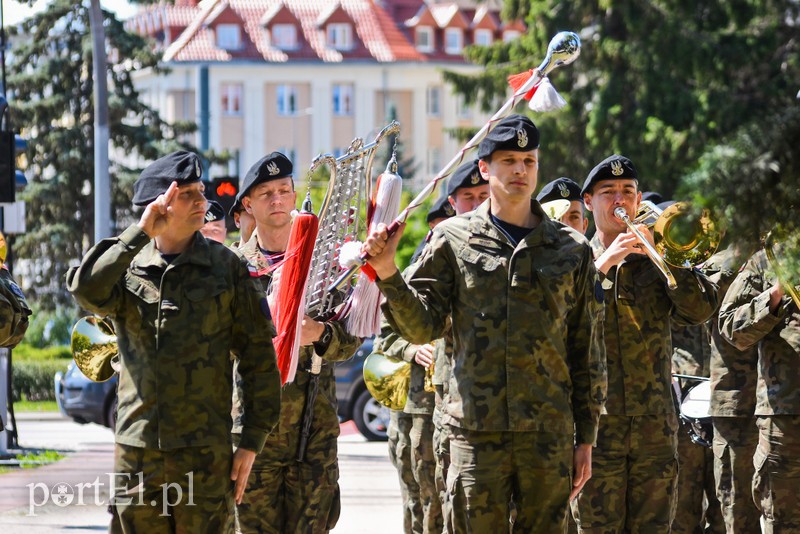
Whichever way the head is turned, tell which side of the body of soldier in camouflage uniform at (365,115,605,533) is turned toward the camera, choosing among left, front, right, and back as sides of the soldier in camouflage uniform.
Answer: front

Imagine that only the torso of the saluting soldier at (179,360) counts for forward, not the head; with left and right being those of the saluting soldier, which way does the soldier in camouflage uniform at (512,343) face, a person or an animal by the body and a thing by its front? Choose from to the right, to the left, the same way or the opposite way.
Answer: the same way

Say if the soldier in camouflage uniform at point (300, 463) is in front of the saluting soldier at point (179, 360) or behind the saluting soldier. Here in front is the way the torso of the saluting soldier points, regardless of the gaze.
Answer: behind

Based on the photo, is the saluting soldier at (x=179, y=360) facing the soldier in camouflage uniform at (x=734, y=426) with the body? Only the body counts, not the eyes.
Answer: no

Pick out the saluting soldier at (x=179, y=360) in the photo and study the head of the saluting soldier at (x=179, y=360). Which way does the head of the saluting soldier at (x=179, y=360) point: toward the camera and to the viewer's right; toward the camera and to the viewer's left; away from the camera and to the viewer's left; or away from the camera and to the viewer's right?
toward the camera and to the viewer's right

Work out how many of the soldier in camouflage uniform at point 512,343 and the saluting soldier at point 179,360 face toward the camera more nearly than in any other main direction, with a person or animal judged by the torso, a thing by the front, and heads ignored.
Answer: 2

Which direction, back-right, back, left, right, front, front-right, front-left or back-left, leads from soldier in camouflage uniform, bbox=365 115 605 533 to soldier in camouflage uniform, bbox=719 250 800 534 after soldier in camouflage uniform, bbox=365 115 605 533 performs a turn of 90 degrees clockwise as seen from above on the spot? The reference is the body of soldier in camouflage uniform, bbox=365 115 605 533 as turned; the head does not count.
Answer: back-right

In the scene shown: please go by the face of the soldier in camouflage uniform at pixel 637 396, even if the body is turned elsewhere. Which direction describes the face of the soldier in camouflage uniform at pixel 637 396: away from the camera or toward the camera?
toward the camera

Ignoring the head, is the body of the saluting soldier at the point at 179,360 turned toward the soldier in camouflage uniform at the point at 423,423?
no

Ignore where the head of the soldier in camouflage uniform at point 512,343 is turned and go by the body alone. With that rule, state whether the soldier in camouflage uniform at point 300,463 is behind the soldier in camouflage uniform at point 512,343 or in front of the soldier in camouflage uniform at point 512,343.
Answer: behind

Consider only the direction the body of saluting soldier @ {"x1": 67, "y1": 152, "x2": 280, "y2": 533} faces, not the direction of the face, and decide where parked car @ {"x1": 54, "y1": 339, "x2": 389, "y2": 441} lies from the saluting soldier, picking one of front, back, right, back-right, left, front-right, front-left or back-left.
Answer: back

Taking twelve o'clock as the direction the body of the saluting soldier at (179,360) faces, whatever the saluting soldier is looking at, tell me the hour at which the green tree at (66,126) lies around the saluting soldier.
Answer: The green tree is roughly at 6 o'clock from the saluting soldier.

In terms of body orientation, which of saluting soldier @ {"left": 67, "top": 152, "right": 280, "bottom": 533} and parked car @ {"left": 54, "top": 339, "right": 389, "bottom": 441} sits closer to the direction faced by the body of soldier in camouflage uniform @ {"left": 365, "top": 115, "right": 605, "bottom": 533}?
the saluting soldier

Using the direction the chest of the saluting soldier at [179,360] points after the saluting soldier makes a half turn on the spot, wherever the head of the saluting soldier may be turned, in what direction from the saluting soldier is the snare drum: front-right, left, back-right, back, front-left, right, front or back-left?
front-right

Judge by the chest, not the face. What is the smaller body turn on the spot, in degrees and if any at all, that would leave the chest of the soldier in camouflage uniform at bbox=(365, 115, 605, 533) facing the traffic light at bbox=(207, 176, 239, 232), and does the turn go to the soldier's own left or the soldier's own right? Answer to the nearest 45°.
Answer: approximately 180°

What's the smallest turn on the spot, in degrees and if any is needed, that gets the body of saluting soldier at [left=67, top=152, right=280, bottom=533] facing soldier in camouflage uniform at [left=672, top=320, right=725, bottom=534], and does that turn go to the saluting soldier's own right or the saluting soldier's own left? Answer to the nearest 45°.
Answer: approximately 135° to the saluting soldier's own left

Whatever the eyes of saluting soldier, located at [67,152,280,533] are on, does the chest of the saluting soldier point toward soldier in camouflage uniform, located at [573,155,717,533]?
no
